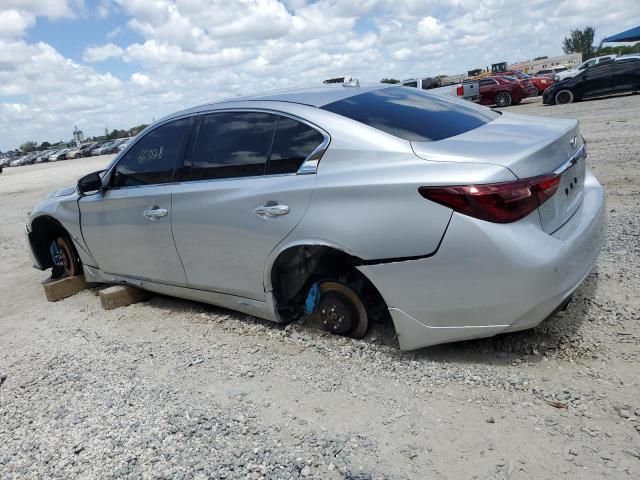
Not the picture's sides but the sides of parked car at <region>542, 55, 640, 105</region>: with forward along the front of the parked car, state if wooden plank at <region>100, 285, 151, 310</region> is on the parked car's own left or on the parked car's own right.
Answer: on the parked car's own left

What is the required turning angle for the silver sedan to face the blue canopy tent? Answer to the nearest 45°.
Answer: approximately 90° to its right

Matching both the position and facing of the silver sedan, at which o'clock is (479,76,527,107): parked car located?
The parked car is roughly at 2 o'clock from the silver sedan.

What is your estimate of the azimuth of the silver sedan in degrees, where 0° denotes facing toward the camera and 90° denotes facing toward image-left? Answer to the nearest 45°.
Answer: approximately 135°

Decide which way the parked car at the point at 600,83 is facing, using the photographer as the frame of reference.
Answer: facing to the left of the viewer

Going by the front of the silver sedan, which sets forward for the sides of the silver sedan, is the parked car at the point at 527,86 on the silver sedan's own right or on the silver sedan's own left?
on the silver sedan's own right

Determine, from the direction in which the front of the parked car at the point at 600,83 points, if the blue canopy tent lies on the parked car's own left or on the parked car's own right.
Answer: on the parked car's own right

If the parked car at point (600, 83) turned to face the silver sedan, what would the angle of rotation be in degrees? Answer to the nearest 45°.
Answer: approximately 90° to its left

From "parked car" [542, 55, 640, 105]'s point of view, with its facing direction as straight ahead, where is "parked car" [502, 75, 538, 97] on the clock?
"parked car" [502, 75, 538, 97] is roughly at 2 o'clock from "parked car" [542, 55, 640, 105].

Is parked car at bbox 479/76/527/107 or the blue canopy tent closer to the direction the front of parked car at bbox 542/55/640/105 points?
the parked car
